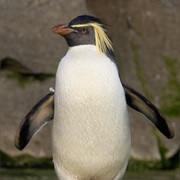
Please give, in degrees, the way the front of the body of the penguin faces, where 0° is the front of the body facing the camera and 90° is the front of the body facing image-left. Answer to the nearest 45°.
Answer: approximately 0°
